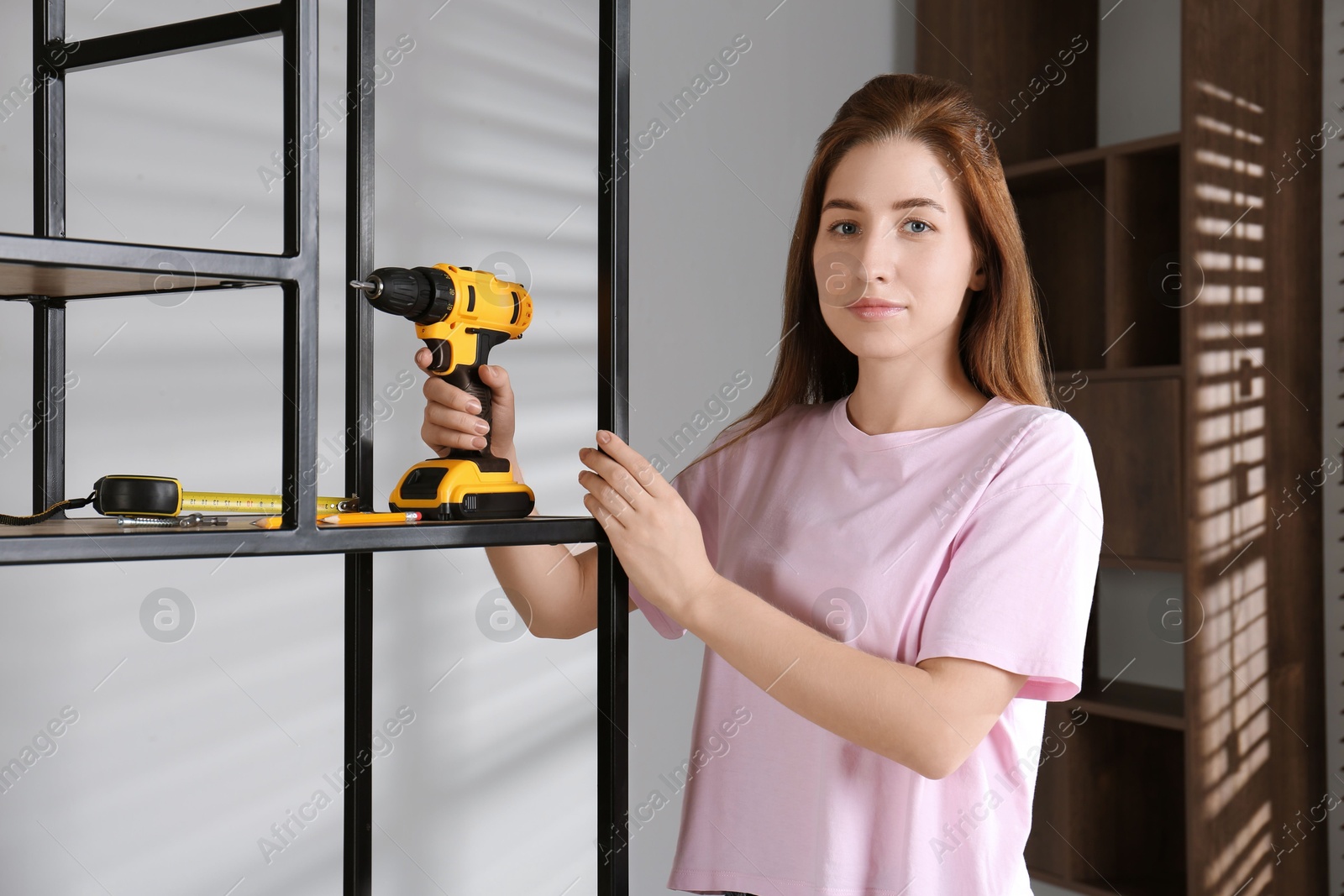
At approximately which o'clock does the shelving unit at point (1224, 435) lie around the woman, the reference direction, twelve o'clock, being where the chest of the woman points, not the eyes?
The shelving unit is roughly at 6 o'clock from the woman.

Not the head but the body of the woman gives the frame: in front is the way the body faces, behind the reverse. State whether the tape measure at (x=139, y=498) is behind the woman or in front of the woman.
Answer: in front

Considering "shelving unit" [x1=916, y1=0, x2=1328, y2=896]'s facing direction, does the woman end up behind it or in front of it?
in front

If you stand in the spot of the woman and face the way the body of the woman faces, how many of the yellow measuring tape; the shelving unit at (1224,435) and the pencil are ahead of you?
2

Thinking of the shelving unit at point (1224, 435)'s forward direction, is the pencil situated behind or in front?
in front

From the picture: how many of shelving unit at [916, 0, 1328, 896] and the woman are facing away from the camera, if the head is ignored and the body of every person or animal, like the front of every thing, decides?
0

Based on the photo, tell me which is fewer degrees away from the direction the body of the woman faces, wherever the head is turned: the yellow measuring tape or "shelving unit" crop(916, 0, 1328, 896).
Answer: the yellow measuring tape
